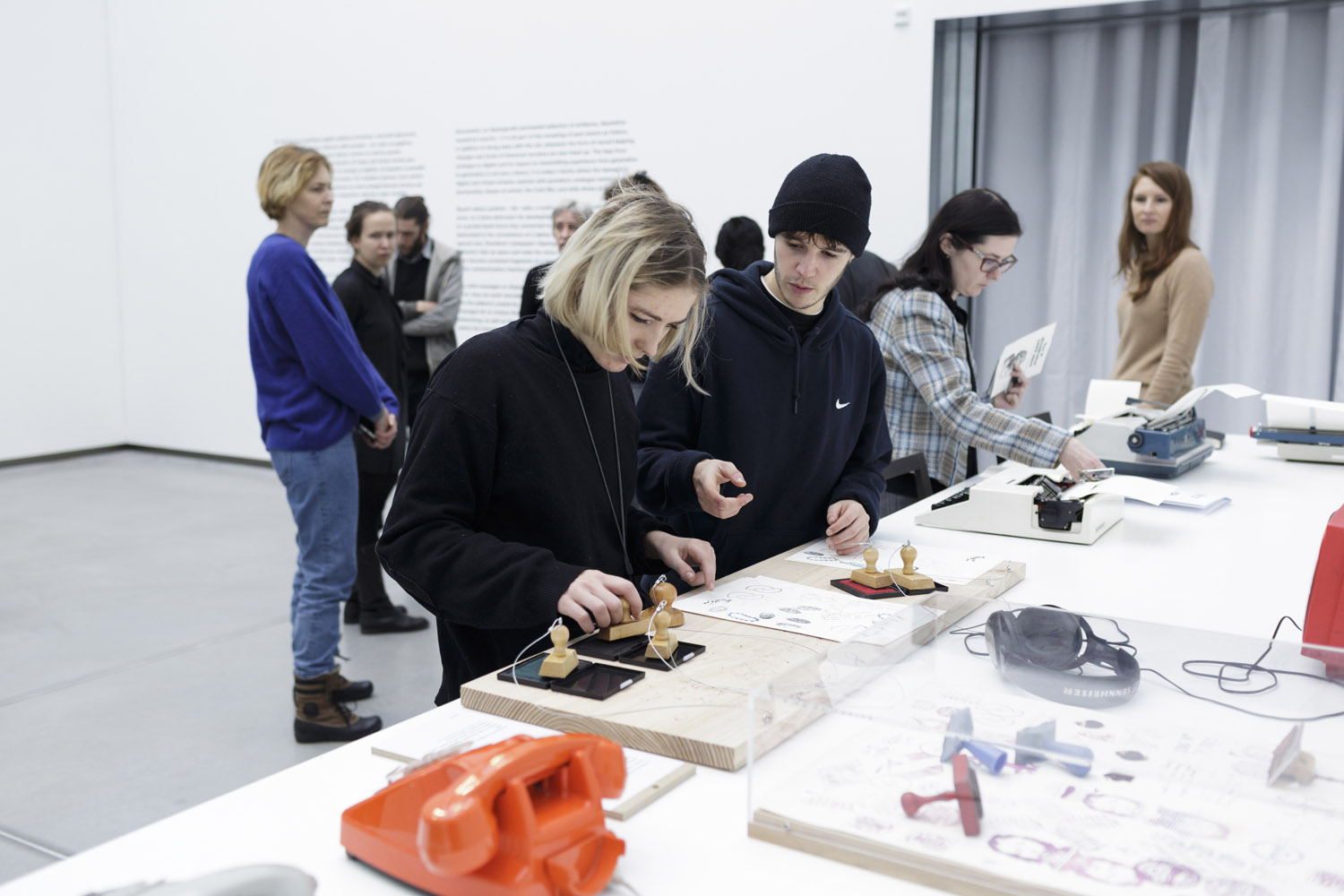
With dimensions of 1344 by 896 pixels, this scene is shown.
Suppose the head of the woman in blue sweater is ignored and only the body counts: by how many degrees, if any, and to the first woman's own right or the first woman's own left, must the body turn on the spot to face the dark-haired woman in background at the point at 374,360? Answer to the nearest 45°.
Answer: approximately 90° to the first woman's own left

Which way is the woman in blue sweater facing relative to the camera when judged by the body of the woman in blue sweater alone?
to the viewer's right

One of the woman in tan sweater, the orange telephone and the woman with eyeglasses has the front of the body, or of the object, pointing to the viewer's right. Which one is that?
the woman with eyeglasses

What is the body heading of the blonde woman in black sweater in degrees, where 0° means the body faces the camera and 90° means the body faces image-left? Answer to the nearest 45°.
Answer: approximately 315°

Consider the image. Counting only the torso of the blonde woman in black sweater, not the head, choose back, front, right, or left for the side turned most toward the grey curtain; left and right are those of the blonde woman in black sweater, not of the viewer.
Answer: left

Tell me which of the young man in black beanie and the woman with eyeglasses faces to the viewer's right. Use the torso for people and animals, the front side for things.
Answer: the woman with eyeglasses

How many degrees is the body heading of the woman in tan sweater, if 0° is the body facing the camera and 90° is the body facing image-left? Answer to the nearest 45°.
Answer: approximately 45°

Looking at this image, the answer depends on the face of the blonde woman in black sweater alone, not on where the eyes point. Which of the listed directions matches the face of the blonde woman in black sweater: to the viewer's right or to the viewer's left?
to the viewer's right

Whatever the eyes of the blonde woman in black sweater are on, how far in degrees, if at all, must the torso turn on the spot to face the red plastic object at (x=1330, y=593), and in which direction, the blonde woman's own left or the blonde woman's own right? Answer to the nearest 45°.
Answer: approximately 45° to the blonde woman's own left

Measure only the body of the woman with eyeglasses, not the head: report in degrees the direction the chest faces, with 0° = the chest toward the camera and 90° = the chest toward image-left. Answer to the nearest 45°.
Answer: approximately 270°
